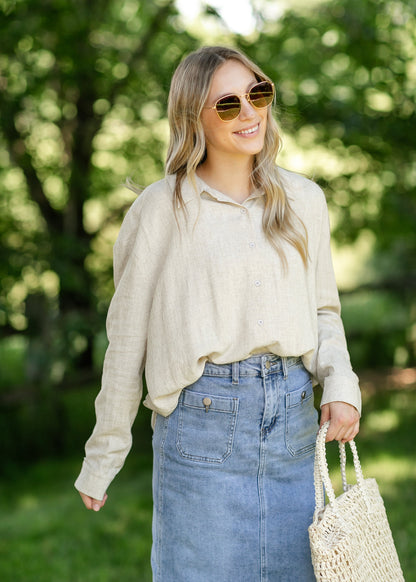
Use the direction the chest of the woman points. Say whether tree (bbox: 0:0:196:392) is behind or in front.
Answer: behind

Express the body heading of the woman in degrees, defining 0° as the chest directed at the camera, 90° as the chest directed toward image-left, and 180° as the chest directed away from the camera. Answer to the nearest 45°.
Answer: approximately 315°
